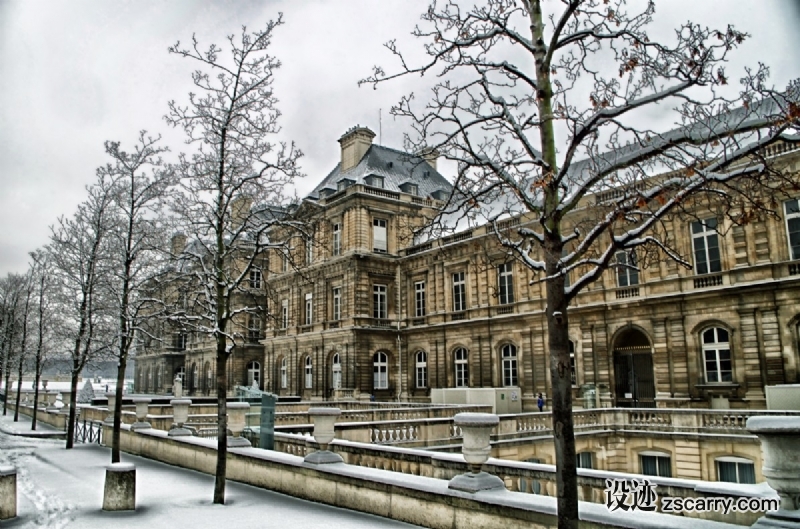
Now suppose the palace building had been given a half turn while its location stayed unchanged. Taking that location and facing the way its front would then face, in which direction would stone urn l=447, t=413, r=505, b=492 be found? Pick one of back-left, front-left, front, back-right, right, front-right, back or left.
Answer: back-right

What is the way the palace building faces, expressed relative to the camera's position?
facing the viewer and to the left of the viewer

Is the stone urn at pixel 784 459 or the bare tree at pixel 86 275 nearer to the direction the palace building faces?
the bare tree

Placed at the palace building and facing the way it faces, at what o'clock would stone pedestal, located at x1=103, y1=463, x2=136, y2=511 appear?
The stone pedestal is roughly at 11 o'clock from the palace building.

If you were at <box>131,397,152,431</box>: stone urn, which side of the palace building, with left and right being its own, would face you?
front

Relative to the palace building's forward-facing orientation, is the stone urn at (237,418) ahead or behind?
ahead

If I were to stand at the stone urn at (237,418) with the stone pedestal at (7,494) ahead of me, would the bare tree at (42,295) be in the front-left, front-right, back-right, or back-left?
back-right

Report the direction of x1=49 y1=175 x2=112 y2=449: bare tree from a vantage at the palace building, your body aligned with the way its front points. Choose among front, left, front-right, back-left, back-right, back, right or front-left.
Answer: front

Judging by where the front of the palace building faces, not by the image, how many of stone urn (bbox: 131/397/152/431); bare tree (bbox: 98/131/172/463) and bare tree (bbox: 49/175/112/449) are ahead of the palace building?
3

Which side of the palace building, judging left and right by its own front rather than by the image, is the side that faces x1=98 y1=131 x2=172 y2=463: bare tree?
front

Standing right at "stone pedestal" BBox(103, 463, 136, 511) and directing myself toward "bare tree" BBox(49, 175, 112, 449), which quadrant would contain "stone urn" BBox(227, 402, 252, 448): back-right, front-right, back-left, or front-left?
front-right

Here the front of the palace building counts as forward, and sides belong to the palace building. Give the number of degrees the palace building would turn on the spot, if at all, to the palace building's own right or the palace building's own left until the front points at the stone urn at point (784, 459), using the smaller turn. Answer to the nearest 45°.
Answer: approximately 45° to the palace building's own left
